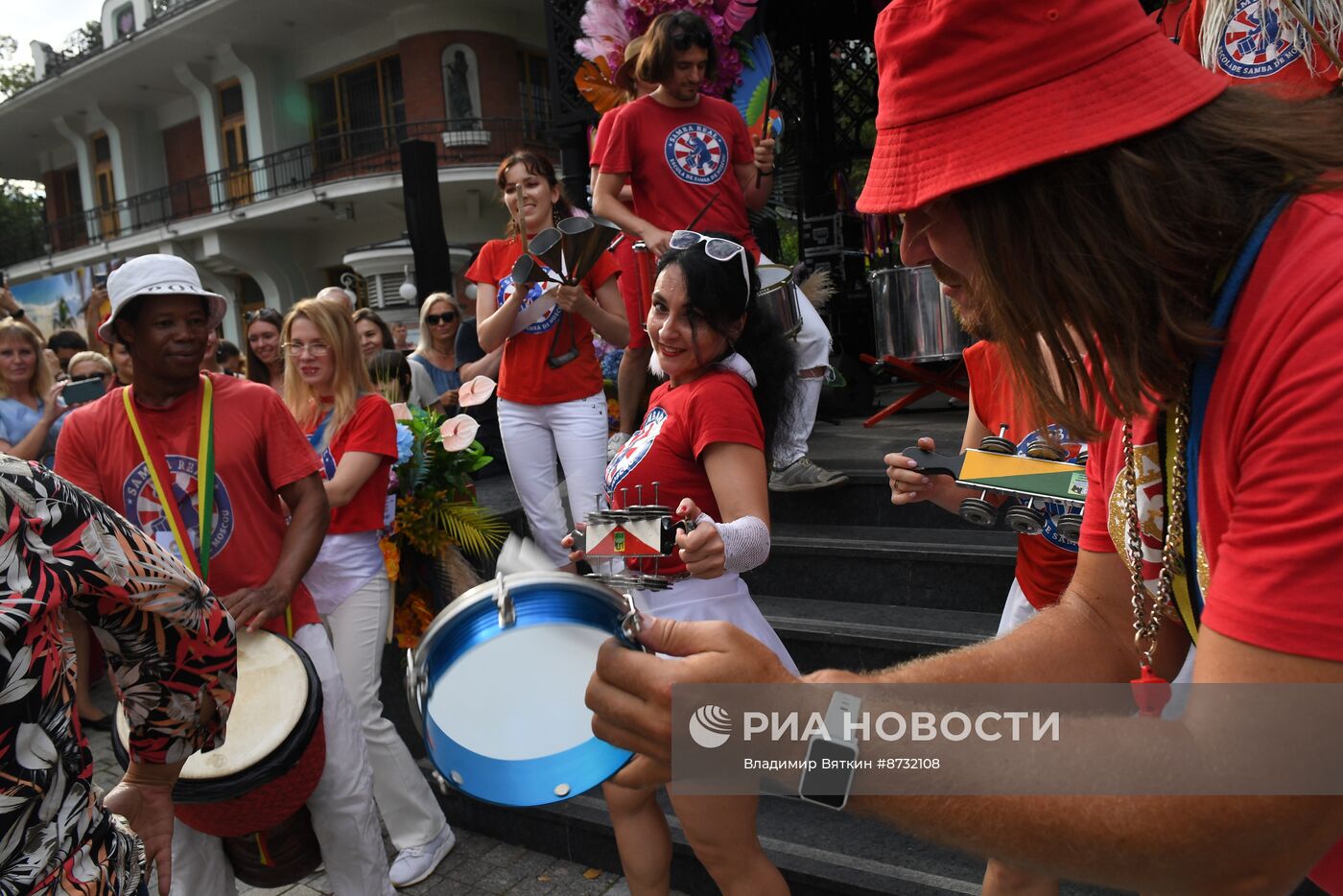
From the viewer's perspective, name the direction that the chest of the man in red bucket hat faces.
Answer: to the viewer's left

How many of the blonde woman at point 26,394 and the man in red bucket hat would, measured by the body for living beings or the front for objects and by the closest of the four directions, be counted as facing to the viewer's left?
1

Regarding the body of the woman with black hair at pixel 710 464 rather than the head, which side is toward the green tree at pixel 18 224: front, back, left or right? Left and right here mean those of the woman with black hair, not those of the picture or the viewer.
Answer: right

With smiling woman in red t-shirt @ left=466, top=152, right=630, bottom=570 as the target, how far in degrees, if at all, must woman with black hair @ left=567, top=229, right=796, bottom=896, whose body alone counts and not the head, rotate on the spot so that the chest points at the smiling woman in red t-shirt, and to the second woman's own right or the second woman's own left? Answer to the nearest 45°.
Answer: approximately 135° to the second woman's own right

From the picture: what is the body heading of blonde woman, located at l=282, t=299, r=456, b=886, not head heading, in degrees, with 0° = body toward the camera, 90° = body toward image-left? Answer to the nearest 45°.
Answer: approximately 45°

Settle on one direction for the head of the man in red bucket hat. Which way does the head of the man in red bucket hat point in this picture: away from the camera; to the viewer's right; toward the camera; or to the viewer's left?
to the viewer's left
